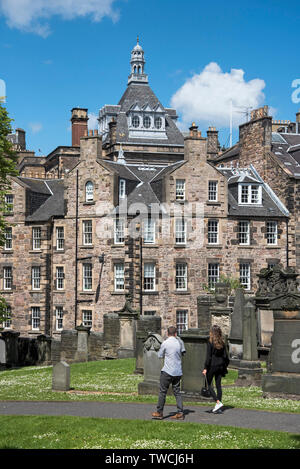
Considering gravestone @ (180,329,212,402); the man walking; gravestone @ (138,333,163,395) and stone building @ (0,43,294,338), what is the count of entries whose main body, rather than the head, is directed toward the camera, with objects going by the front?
3

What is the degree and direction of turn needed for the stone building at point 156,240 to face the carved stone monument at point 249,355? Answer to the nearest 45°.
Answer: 0° — it already faces it

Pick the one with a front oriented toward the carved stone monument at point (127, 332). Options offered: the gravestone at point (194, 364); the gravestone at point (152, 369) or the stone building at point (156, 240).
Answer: the stone building

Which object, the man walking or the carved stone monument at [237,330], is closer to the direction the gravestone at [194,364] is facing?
the man walking

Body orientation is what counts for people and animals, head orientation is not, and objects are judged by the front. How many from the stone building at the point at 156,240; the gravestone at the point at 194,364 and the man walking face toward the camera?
2

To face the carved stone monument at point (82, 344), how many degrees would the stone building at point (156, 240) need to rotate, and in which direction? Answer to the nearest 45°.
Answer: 0° — it already faces it

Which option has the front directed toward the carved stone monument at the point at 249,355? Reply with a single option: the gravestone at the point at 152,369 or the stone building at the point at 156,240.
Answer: the stone building
